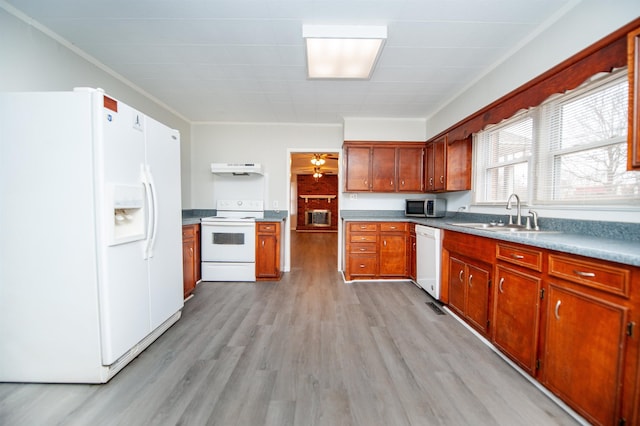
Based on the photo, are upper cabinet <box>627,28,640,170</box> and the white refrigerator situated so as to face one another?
yes

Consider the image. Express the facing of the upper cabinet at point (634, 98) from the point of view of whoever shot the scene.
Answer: facing the viewer and to the left of the viewer

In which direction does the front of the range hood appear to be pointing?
toward the camera

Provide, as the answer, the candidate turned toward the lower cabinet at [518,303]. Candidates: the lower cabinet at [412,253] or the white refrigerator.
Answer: the white refrigerator

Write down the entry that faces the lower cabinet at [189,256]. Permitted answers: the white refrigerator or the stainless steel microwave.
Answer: the stainless steel microwave

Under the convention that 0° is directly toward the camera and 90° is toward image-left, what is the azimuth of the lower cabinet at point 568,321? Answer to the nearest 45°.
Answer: approximately 45°

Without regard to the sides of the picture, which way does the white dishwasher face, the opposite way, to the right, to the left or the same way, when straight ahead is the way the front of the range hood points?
to the right

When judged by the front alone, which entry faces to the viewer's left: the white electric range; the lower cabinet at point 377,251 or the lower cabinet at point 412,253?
the lower cabinet at point 412,253

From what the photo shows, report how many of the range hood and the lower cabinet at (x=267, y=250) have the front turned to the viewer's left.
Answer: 0

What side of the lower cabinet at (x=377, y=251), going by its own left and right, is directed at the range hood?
right

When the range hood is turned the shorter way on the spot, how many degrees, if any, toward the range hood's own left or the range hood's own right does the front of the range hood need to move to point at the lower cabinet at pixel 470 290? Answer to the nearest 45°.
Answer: approximately 45° to the range hood's own left

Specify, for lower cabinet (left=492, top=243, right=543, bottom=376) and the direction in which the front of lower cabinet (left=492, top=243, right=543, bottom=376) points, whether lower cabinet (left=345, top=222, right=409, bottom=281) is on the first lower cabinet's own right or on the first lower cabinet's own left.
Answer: on the first lower cabinet's own right

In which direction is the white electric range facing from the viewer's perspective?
toward the camera

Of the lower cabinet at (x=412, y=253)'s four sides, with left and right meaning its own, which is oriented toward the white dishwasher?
left
